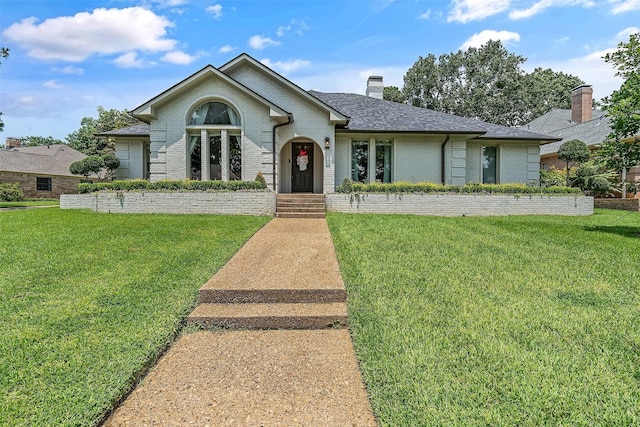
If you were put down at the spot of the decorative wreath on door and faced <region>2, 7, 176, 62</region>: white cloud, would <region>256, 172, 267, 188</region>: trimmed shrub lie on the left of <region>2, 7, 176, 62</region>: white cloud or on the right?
left

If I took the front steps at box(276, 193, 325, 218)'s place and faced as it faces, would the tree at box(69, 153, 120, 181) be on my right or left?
on my right

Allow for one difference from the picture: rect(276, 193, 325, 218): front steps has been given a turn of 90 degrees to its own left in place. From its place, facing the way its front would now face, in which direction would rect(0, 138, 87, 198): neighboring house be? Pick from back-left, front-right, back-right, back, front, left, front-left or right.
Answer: back-left

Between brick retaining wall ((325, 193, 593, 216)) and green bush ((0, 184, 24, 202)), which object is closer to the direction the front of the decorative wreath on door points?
the brick retaining wall

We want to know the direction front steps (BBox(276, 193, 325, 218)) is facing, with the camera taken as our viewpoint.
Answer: facing the viewer

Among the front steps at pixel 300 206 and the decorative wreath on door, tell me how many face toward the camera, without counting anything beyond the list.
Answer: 2

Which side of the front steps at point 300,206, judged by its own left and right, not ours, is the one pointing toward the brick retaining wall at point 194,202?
right

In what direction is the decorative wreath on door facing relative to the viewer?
toward the camera

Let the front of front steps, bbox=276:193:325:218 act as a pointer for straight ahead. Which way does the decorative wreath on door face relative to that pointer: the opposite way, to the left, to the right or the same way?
the same way
